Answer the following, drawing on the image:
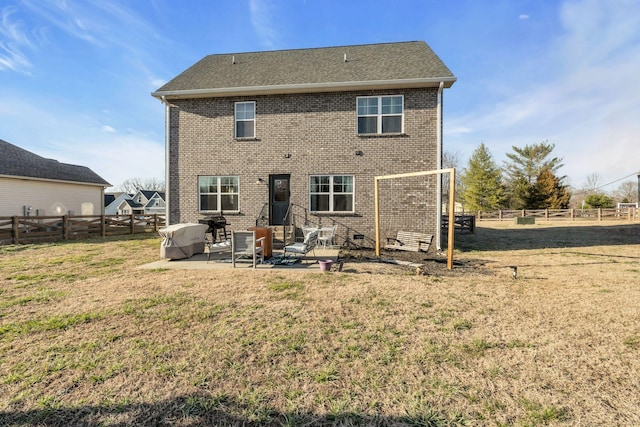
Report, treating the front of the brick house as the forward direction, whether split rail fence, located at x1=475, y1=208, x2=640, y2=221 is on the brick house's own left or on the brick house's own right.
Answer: on the brick house's own right

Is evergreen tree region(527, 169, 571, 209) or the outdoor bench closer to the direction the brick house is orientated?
the evergreen tree

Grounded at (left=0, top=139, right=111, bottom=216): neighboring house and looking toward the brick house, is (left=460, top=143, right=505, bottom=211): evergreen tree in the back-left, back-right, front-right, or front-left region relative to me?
front-left

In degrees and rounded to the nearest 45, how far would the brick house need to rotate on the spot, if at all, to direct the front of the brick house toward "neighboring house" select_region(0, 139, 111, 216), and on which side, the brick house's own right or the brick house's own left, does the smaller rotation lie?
approximately 45° to the brick house's own left

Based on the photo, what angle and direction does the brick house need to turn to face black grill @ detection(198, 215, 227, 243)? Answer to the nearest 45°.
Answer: approximately 90° to its left

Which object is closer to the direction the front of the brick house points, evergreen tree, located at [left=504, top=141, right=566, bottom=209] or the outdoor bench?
the evergreen tree

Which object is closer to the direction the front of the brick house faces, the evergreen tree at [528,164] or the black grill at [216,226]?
the evergreen tree

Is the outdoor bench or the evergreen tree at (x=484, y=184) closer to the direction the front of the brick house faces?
the evergreen tree

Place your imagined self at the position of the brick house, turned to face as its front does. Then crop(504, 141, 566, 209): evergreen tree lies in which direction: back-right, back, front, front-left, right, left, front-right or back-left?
front-right

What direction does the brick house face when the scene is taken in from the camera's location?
facing away from the viewer

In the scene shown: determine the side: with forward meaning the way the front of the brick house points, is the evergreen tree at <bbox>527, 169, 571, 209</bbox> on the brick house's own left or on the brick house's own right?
on the brick house's own right
